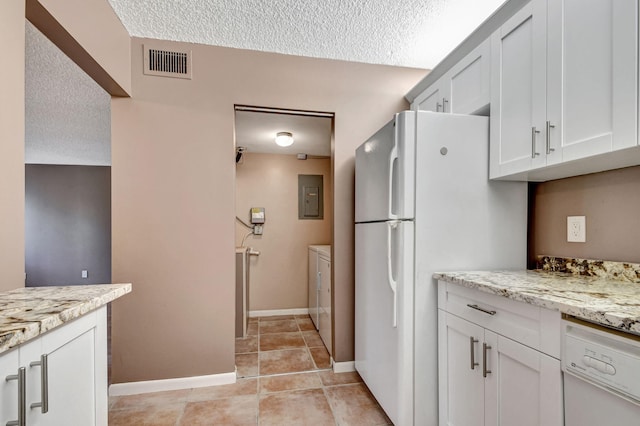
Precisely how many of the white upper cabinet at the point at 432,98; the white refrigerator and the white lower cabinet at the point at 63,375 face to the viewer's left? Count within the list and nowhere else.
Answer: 2

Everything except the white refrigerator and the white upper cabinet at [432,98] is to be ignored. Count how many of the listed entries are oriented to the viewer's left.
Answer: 2

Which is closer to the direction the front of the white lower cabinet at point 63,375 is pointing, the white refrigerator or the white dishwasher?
the white dishwasher

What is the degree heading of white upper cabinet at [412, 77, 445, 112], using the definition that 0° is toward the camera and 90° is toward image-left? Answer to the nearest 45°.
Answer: approximately 90°

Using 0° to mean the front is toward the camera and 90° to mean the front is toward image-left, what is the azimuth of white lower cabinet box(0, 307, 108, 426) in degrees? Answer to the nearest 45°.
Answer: approximately 315°

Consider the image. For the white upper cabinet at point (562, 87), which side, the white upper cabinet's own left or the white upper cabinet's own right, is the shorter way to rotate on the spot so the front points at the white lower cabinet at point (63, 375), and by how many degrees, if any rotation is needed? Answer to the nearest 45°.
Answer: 0° — it already faces it

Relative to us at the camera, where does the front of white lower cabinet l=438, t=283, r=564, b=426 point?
facing the viewer and to the left of the viewer

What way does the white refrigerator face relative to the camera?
to the viewer's left
